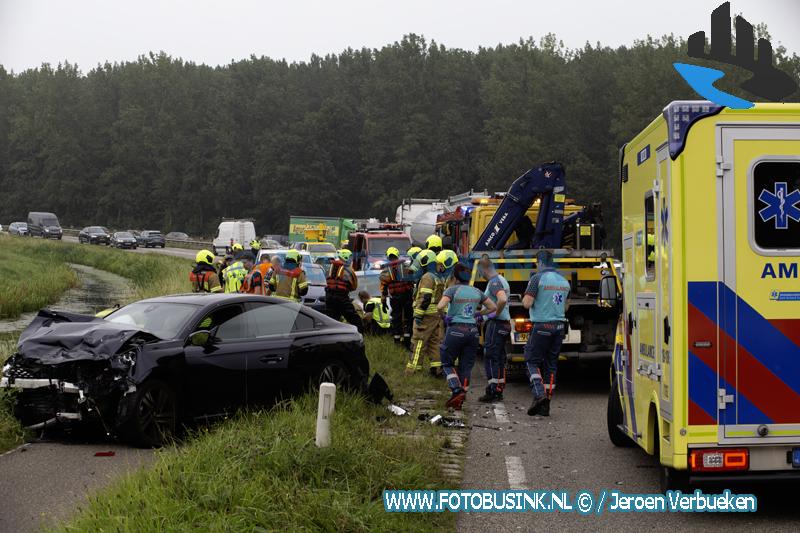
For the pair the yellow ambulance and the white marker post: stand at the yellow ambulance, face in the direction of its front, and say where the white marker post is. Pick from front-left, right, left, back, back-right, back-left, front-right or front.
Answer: left

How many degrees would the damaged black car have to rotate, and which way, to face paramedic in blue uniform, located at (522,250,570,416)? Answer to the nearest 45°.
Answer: approximately 135° to its left

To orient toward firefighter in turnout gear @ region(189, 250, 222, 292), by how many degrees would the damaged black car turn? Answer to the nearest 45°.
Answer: approximately 135° to its right

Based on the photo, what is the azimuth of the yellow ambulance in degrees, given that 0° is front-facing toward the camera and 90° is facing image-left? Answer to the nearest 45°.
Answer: approximately 180°

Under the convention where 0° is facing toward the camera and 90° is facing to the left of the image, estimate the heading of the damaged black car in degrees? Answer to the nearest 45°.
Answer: approximately 45°
